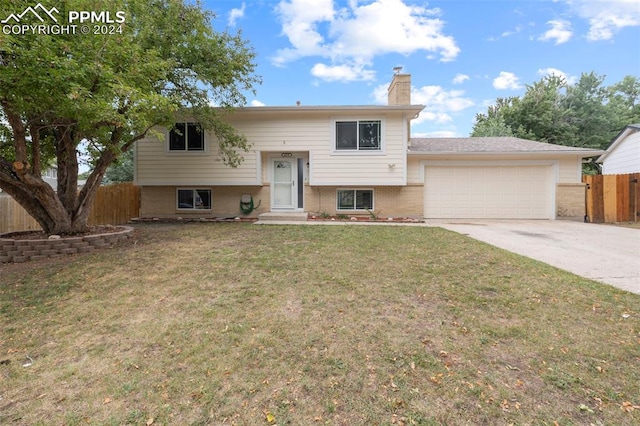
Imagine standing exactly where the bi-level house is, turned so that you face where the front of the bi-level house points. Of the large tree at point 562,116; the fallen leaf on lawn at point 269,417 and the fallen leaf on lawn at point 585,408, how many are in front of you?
2

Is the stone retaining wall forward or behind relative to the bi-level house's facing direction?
forward

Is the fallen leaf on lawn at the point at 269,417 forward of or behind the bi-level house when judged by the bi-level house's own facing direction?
forward

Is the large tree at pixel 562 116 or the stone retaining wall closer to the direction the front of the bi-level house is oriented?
the stone retaining wall

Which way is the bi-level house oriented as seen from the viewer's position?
toward the camera

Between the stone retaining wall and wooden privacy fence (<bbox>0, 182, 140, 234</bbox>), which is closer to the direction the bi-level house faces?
the stone retaining wall

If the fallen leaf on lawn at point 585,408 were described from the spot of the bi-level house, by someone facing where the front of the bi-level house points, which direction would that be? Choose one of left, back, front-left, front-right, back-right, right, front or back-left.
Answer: front

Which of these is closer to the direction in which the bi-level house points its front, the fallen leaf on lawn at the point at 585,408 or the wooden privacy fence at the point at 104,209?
the fallen leaf on lawn

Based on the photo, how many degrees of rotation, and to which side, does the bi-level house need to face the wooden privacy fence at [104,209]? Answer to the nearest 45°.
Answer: approximately 90° to its right

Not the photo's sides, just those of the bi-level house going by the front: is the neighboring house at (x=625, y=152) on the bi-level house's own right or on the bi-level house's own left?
on the bi-level house's own left

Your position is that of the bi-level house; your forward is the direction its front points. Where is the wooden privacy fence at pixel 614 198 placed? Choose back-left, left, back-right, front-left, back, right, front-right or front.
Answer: left

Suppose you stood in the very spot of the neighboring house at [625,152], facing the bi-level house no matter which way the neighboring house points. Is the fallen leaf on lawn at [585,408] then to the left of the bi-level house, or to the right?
left
